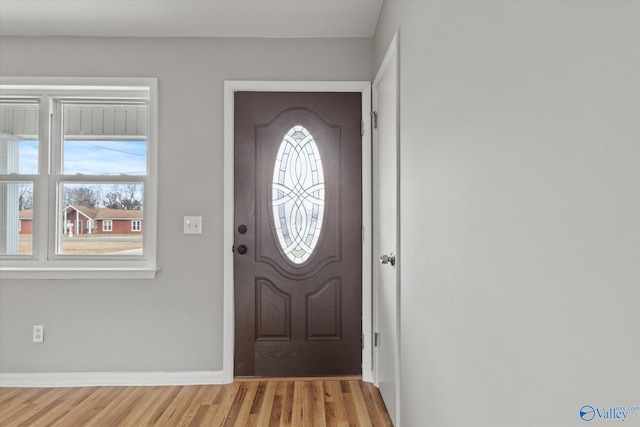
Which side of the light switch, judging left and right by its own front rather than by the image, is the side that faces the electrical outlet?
right

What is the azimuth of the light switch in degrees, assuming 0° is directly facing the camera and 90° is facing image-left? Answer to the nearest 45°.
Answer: approximately 0°

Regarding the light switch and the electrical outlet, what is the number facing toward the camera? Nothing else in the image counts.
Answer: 2

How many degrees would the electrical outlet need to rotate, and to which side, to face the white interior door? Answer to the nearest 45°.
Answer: approximately 45° to its left

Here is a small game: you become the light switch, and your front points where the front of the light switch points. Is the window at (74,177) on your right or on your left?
on your right

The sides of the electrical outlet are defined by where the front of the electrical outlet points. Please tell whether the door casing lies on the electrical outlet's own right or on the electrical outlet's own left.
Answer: on the electrical outlet's own left

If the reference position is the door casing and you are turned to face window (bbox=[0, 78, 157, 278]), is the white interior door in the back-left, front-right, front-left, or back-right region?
back-left

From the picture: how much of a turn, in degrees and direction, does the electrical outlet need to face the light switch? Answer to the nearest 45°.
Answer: approximately 45° to its left

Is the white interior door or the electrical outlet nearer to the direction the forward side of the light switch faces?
the white interior door
